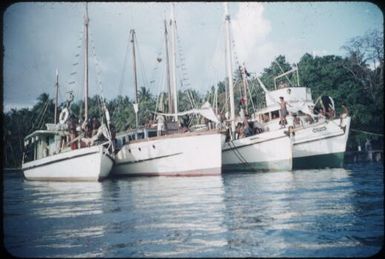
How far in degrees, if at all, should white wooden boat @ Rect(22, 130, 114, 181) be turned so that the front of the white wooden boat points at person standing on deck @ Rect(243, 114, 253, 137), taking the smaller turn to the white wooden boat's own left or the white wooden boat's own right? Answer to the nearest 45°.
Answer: approximately 45° to the white wooden boat's own left

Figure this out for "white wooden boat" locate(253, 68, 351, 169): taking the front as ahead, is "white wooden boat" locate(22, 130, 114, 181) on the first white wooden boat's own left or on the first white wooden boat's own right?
on the first white wooden boat's own right

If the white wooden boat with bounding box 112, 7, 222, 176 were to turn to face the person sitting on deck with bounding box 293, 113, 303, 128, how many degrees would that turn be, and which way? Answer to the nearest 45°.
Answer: approximately 90° to its left

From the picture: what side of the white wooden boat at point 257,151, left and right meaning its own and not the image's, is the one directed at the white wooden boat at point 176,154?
right
